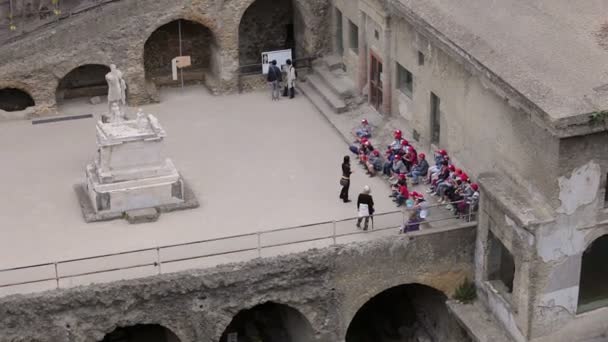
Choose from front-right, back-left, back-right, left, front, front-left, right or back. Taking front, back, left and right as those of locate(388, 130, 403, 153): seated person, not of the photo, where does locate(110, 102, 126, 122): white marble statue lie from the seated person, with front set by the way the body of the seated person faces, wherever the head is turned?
front-right

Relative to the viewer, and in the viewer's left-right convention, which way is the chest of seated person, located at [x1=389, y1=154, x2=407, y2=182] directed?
facing the viewer and to the left of the viewer

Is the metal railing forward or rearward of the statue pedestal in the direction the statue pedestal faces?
forward

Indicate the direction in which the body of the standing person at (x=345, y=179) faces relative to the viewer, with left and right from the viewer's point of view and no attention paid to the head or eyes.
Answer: facing to the right of the viewer

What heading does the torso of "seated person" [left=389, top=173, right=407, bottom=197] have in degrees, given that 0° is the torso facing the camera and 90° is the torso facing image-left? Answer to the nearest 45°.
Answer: approximately 90°

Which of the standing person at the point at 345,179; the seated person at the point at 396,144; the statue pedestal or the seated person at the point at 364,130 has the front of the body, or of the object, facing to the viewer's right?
the standing person

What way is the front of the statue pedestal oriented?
toward the camera

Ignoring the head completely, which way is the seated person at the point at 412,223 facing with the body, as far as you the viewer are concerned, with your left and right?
facing to the left of the viewer

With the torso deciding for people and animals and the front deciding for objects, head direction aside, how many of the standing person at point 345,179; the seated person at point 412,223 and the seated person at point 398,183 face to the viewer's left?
2

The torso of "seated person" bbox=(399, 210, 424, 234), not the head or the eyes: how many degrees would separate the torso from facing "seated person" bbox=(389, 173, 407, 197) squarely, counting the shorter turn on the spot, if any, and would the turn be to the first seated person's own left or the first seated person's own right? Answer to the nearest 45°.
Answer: approximately 90° to the first seated person's own right

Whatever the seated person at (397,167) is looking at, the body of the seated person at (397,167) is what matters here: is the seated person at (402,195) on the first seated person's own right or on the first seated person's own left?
on the first seated person's own left

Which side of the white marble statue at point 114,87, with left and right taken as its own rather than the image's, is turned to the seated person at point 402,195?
left

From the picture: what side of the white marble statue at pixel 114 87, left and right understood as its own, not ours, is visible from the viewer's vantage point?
front
